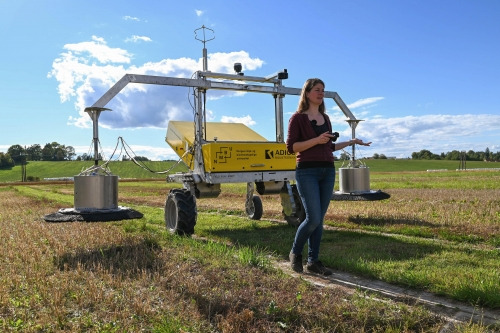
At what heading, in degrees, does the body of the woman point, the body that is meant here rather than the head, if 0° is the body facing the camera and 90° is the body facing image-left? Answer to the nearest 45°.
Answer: approximately 315°

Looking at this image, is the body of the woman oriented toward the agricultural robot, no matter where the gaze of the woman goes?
no
